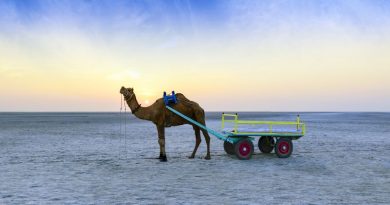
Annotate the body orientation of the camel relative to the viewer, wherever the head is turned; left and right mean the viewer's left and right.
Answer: facing to the left of the viewer
